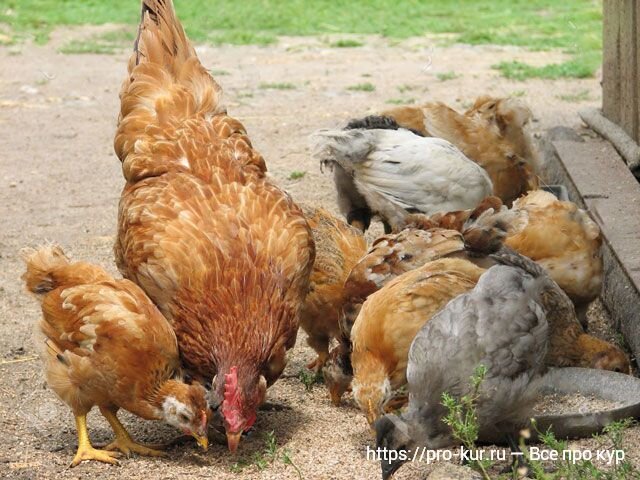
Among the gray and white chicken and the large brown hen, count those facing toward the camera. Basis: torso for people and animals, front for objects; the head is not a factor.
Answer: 1

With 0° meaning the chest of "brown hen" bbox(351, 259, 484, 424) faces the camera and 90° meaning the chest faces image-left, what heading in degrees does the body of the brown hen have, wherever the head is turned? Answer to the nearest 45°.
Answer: approximately 45°

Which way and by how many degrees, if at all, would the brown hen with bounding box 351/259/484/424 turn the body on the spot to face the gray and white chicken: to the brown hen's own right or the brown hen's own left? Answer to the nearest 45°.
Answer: approximately 135° to the brown hen's own right

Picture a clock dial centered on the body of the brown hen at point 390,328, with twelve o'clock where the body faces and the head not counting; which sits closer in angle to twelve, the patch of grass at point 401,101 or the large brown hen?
the large brown hen

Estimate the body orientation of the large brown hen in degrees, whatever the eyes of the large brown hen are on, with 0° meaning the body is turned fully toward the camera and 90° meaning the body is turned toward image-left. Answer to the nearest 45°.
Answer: approximately 0°

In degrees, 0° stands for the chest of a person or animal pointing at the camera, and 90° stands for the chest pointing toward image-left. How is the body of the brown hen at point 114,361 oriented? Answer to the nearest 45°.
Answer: approximately 315°

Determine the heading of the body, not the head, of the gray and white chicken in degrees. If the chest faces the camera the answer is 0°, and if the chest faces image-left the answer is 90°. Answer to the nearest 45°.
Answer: approximately 270°

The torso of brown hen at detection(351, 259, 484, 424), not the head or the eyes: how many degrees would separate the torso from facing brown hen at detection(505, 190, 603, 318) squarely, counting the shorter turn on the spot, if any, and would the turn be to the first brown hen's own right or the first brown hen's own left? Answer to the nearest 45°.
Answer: approximately 180°

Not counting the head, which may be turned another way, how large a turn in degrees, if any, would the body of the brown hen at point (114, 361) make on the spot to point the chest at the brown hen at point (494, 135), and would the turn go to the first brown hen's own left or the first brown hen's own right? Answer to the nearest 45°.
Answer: approximately 90° to the first brown hen's own left

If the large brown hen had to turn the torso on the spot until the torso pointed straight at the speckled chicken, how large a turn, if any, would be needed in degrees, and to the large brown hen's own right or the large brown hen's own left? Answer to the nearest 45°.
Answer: approximately 90° to the large brown hen's own left
